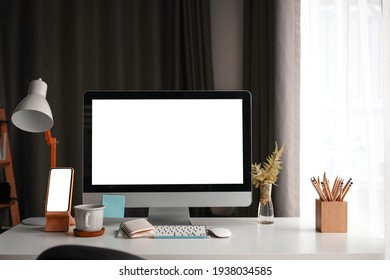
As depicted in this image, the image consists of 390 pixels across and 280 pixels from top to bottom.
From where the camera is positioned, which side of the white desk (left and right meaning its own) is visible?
front

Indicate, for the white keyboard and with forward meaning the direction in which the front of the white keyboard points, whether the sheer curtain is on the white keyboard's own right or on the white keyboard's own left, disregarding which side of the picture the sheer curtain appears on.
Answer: on the white keyboard's own left

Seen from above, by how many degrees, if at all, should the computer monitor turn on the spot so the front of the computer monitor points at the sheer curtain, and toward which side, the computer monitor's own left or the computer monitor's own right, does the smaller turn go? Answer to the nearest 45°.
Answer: approximately 90° to the computer monitor's own left

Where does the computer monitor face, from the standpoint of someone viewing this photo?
facing the viewer

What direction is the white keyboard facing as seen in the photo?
toward the camera
